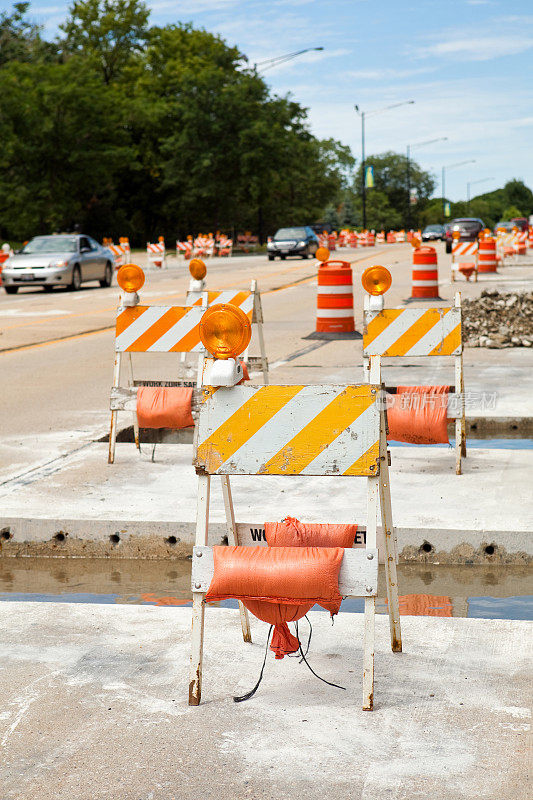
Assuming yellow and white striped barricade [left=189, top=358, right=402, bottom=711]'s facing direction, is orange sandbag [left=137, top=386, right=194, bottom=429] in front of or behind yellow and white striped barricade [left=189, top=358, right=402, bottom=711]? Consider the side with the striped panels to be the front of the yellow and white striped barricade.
behind

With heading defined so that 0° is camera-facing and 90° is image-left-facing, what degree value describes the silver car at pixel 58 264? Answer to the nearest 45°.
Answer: approximately 45°

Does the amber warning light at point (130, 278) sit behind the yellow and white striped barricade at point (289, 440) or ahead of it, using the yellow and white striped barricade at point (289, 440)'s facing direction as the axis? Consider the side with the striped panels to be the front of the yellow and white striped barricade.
behind

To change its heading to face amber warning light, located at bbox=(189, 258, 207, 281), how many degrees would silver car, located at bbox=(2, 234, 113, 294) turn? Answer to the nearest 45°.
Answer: approximately 45° to its left

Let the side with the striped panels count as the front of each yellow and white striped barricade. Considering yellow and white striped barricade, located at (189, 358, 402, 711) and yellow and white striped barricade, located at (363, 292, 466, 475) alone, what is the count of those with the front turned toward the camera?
2

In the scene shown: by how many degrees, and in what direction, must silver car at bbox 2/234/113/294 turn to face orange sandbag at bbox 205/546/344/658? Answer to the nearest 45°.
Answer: approximately 45° to its left

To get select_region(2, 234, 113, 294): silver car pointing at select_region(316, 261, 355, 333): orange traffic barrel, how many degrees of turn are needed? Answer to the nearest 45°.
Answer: approximately 45° to its left

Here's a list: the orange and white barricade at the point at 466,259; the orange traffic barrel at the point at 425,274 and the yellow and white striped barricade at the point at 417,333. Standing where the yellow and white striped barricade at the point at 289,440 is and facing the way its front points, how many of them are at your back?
3
